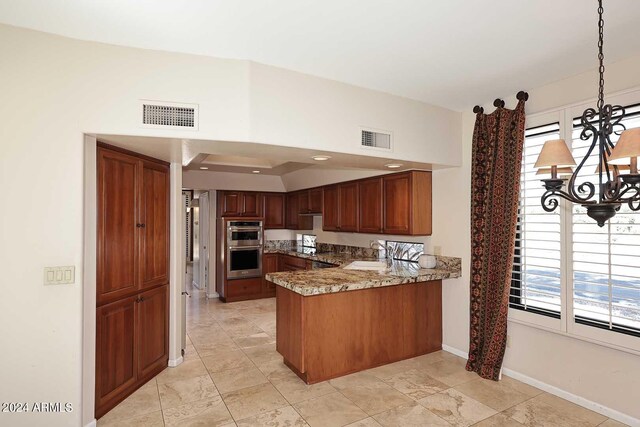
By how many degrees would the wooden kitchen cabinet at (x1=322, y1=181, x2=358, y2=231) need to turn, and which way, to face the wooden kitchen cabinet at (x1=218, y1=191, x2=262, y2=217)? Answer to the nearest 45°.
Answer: approximately 90° to its right

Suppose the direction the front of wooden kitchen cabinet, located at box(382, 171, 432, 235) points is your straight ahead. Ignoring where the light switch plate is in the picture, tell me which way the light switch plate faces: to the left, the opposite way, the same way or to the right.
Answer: to the left

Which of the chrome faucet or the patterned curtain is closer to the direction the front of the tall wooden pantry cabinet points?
the patterned curtain

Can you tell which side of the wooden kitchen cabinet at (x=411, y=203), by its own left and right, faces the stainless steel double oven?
right

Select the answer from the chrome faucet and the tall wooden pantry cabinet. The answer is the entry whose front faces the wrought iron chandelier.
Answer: the tall wooden pantry cabinet

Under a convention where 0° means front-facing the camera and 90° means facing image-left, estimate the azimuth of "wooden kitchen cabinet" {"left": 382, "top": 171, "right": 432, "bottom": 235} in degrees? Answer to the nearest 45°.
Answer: approximately 45°

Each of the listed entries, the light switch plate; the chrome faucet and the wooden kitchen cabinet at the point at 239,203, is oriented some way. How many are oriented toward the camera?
2
